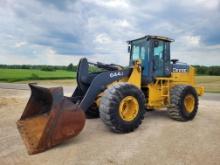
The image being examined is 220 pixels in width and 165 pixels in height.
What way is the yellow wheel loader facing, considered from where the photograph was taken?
facing the viewer and to the left of the viewer
